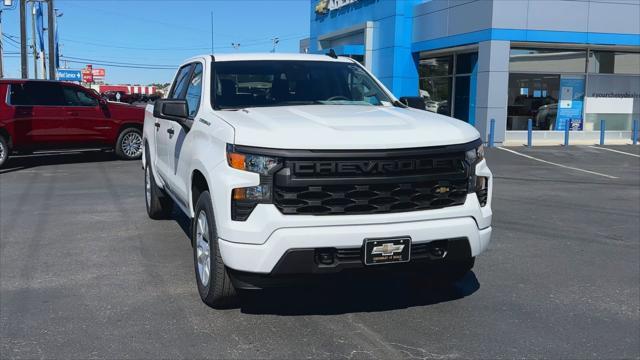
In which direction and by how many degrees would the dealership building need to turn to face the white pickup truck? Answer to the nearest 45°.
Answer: approximately 45° to its left

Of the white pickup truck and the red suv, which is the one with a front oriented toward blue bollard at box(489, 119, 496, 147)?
the red suv

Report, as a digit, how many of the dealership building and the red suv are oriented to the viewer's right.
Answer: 1

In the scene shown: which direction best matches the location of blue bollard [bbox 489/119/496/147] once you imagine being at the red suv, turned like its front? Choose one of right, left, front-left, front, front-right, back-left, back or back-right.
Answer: front

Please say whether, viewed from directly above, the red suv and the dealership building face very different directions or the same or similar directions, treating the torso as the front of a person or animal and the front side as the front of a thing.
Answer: very different directions

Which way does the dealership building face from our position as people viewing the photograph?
facing the viewer and to the left of the viewer

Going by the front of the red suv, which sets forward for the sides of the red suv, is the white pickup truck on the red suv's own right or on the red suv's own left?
on the red suv's own right

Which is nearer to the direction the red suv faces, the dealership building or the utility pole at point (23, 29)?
the dealership building

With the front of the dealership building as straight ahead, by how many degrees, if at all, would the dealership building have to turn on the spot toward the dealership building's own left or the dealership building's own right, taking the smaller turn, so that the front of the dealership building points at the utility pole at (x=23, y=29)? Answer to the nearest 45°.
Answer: approximately 45° to the dealership building's own right

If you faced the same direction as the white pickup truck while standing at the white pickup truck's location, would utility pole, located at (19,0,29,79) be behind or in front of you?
behind

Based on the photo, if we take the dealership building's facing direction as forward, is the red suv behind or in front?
in front

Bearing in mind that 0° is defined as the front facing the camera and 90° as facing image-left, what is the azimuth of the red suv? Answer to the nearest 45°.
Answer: approximately 270°
